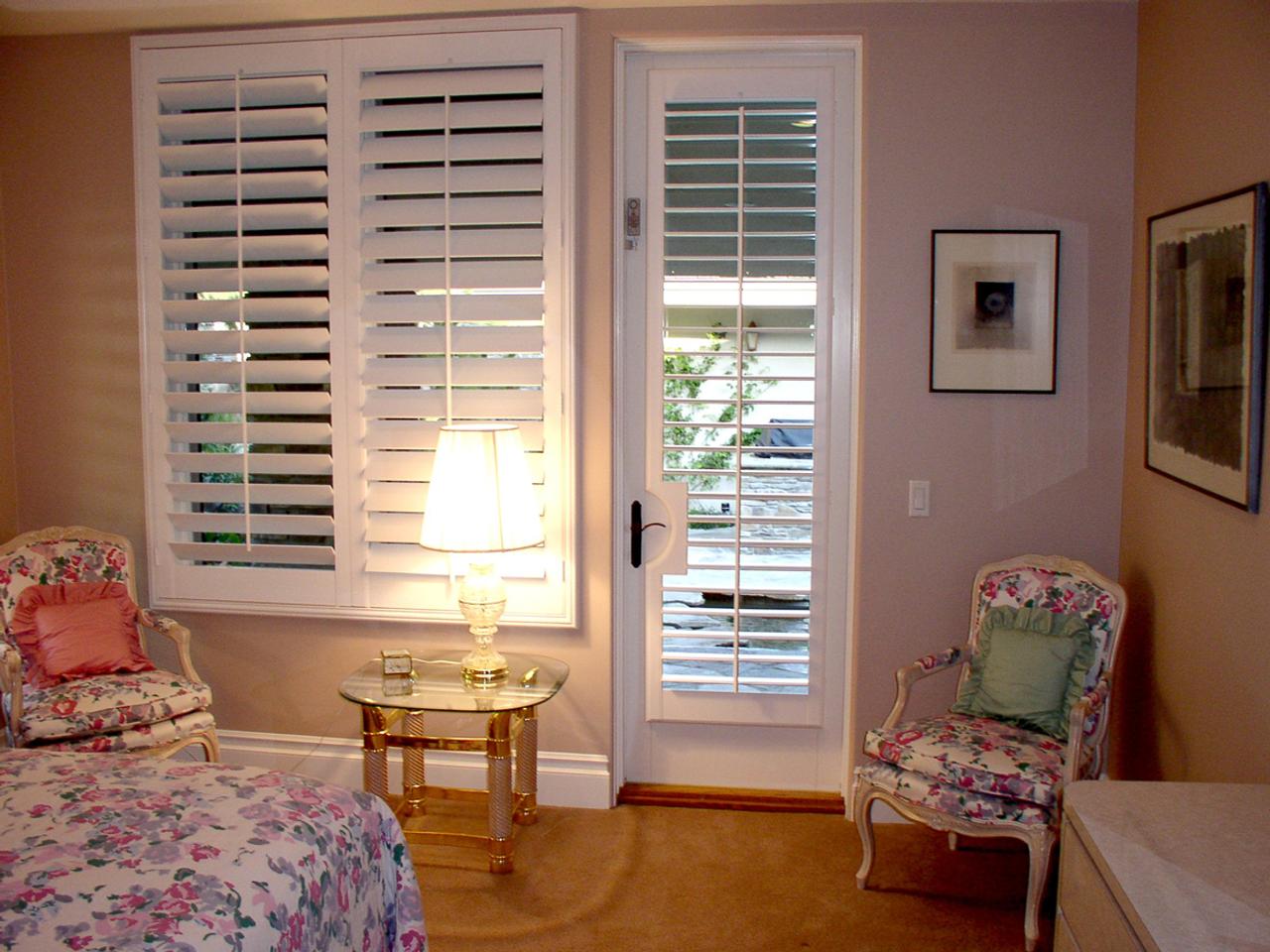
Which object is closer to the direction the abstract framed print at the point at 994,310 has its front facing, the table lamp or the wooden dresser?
the wooden dresser

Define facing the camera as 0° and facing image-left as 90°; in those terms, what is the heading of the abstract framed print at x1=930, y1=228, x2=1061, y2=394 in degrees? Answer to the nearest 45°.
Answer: approximately 0°

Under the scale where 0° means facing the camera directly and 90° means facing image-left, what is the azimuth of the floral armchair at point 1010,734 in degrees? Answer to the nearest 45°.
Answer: approximately 45°

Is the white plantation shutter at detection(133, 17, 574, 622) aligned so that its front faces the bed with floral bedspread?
yes

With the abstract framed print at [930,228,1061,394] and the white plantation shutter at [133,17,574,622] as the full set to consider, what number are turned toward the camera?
2

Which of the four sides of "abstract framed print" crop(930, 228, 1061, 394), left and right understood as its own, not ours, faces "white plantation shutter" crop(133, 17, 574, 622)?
right

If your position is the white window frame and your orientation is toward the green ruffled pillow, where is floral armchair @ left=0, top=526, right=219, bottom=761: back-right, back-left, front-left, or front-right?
back-right

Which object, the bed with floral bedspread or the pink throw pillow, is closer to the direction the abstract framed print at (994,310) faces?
the bed with floral bedspread

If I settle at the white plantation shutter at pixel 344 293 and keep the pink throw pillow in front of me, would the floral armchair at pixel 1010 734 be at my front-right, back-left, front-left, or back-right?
back-left

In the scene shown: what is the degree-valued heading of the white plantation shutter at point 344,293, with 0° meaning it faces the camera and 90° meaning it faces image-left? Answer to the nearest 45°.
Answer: approximately 0°
